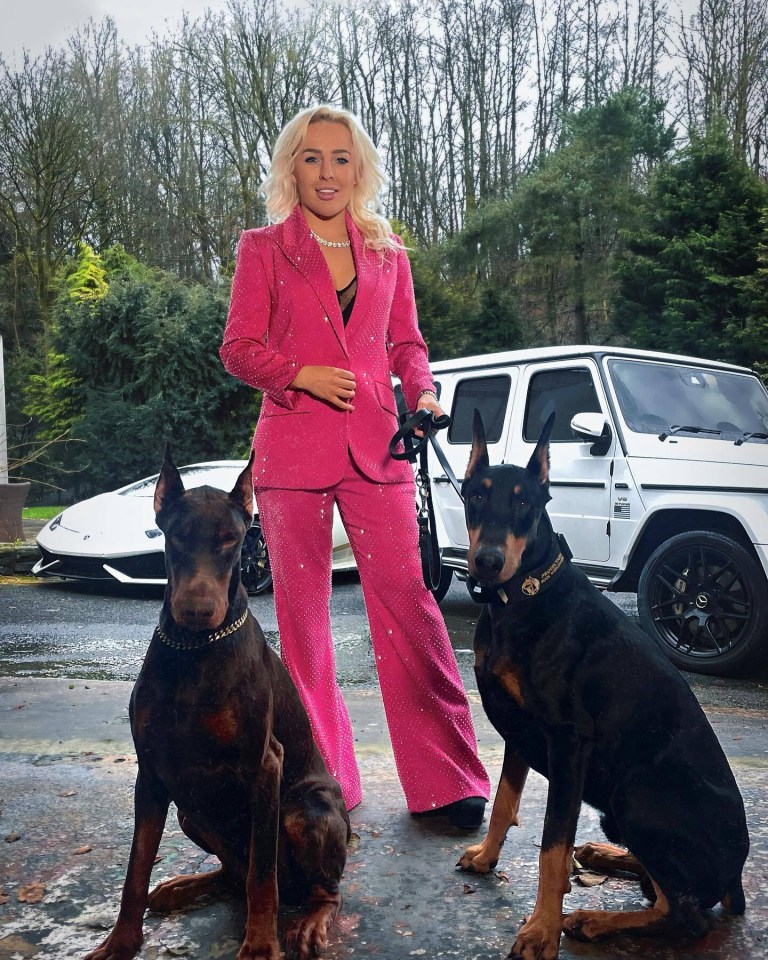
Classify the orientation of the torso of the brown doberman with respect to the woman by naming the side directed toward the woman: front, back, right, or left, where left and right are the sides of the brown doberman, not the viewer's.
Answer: back

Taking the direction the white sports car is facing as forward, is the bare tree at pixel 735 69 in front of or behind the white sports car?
behind

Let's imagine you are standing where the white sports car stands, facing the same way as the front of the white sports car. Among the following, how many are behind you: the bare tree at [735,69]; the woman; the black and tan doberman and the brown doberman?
1

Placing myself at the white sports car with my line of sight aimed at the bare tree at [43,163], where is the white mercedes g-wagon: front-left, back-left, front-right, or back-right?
back-right

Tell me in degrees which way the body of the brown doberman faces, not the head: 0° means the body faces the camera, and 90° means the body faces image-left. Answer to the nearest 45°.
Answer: approximately 45°

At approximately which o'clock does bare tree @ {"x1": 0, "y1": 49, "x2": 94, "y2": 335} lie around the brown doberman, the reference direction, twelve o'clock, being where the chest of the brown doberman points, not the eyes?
The bare tree is roughly at 4 o'clock from the brown doberman.

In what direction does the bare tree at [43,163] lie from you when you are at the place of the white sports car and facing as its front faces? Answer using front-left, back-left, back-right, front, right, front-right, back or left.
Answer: back-right

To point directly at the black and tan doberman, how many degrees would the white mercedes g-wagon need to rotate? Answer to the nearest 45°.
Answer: approximately 45° to its right

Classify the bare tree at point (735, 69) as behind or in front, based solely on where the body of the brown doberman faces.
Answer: behind

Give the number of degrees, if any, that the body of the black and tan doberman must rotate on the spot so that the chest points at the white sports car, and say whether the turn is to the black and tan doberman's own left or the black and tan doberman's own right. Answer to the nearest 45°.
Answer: approximately 90° to the black and tan doberman's own right

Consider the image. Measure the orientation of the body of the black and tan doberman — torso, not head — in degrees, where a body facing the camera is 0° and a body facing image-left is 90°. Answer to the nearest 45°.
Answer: approximately 45°

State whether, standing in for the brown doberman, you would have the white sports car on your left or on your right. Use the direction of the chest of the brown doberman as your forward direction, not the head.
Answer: on your right
